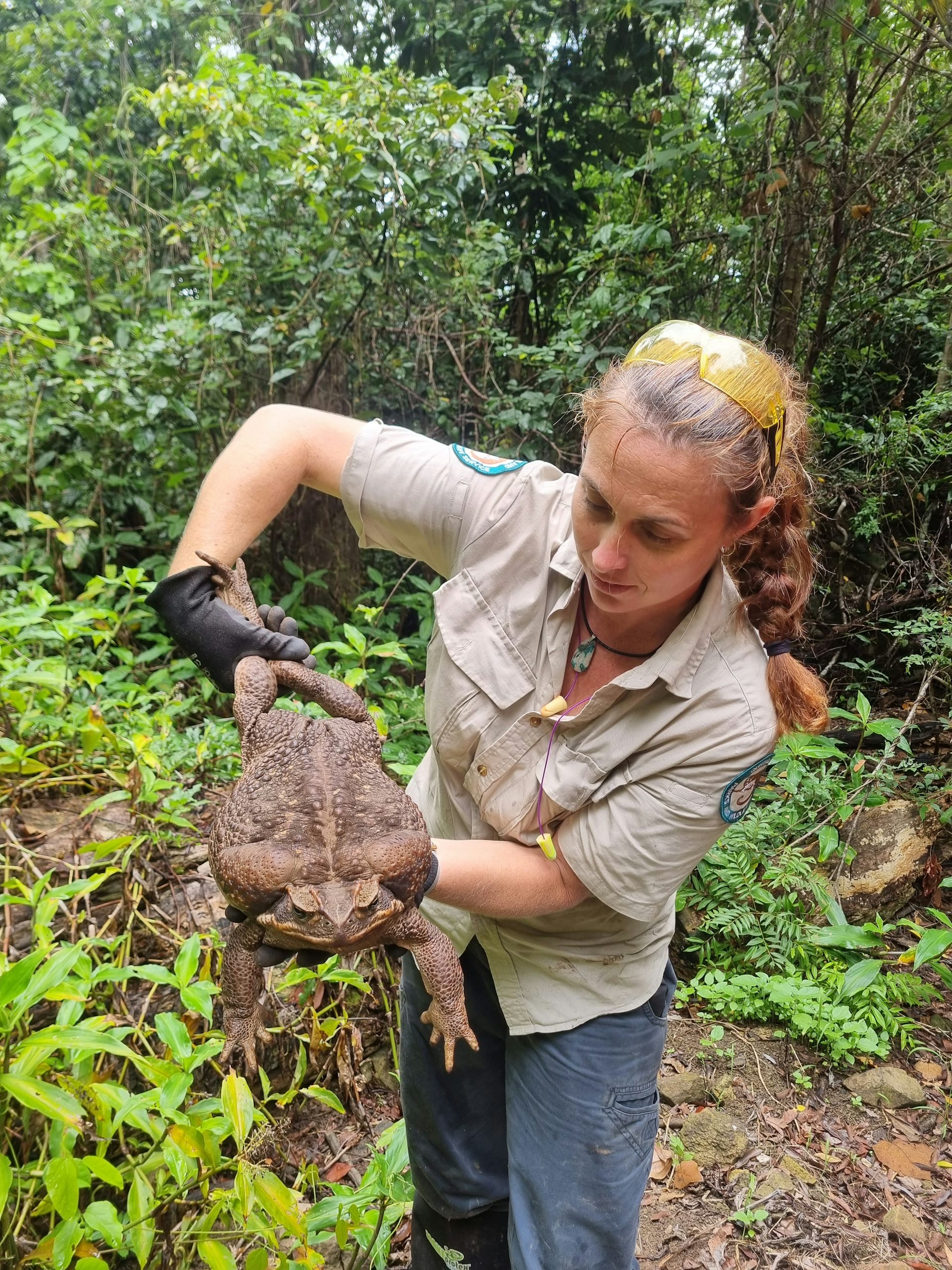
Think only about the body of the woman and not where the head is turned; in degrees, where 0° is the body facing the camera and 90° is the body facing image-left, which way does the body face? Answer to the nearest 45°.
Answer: approximately 45°

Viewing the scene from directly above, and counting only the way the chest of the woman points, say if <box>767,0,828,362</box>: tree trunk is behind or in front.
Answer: behind

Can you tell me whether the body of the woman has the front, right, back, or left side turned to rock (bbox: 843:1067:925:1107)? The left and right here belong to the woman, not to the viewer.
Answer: back

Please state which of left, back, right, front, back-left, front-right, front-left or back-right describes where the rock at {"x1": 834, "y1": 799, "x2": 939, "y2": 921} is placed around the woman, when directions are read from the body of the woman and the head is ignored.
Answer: back
